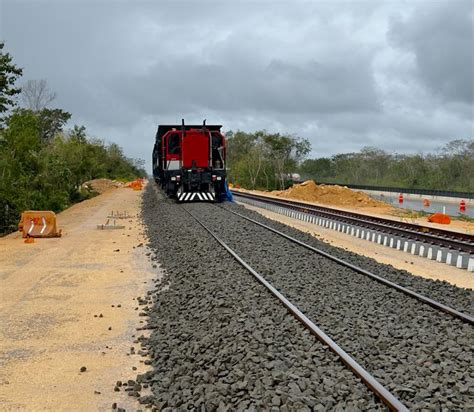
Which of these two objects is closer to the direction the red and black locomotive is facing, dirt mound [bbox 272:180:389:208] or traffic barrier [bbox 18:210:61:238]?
the traffic barrier

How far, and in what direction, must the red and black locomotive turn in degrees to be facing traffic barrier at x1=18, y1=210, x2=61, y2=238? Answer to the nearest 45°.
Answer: approximately 45° to its right

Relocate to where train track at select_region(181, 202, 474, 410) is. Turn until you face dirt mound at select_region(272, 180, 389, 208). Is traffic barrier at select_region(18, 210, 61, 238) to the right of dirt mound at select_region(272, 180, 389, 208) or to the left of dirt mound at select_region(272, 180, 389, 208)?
left

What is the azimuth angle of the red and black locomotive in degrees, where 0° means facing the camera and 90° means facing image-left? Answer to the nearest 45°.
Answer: approximately 0°
